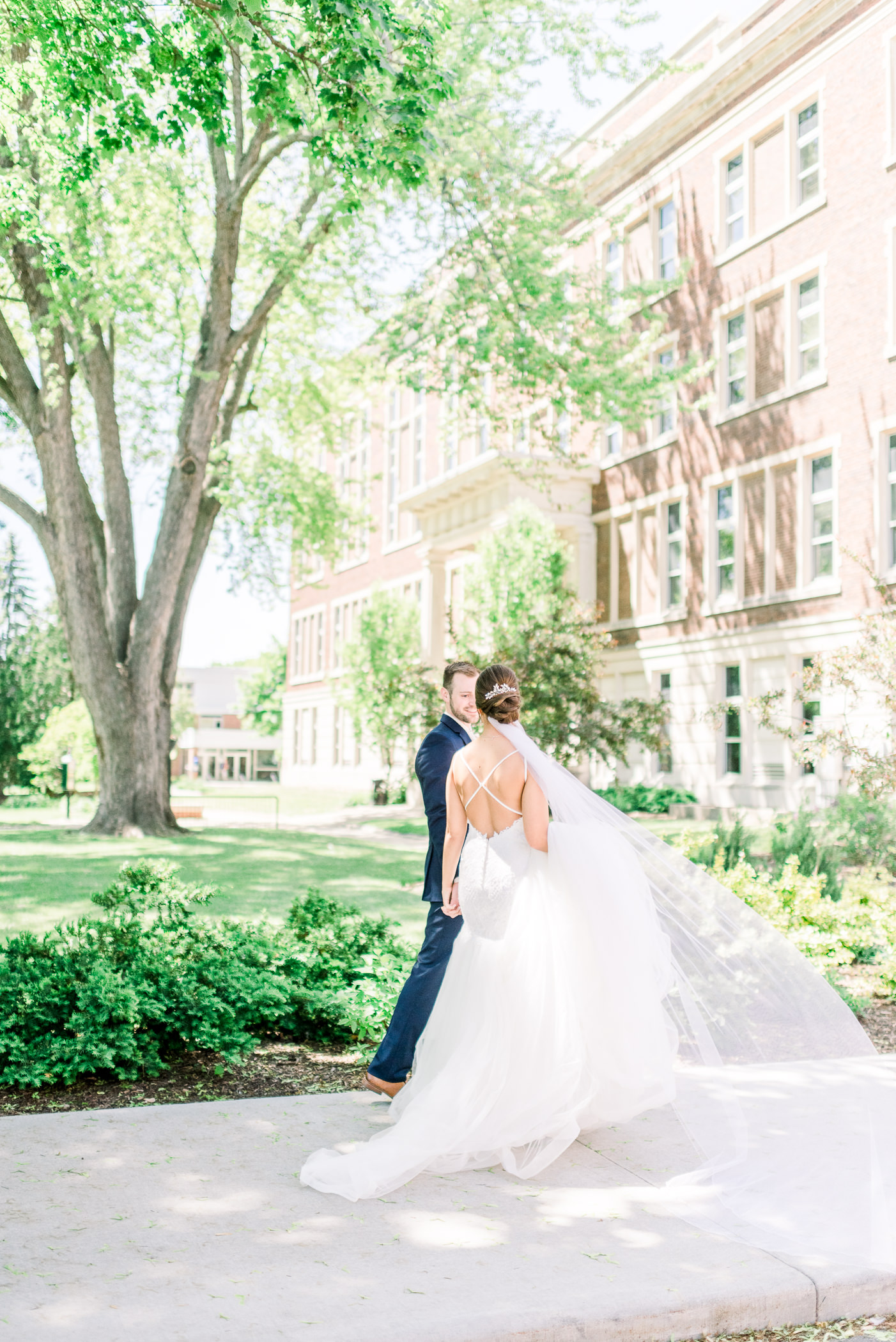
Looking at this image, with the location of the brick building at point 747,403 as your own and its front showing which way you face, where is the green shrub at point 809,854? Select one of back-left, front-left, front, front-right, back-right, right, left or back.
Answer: front-left

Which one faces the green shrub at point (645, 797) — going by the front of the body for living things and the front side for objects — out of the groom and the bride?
the bride

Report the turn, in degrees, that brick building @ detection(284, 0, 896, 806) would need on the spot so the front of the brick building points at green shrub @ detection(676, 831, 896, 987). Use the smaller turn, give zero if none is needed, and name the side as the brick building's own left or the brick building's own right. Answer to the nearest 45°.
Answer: approximately 45° to the brick building's own left

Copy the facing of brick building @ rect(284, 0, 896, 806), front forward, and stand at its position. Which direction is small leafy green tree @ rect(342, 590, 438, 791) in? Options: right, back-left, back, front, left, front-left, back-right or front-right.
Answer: right

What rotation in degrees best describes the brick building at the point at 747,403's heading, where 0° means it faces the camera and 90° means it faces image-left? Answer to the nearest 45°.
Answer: approximately 45°

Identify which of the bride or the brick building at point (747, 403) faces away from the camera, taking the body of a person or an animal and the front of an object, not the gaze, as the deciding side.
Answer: the bride

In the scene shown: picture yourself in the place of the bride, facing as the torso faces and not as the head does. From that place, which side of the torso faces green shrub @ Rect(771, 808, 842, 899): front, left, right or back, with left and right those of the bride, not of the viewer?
front

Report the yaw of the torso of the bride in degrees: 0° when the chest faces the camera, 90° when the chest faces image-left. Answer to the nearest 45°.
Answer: approximately 180°

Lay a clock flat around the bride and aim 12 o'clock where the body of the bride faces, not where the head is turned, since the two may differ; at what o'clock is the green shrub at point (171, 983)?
The green shrub is roughly at 10 o'clock from the bride.

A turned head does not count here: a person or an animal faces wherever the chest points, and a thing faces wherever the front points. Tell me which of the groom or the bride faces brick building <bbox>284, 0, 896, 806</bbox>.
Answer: the bride
